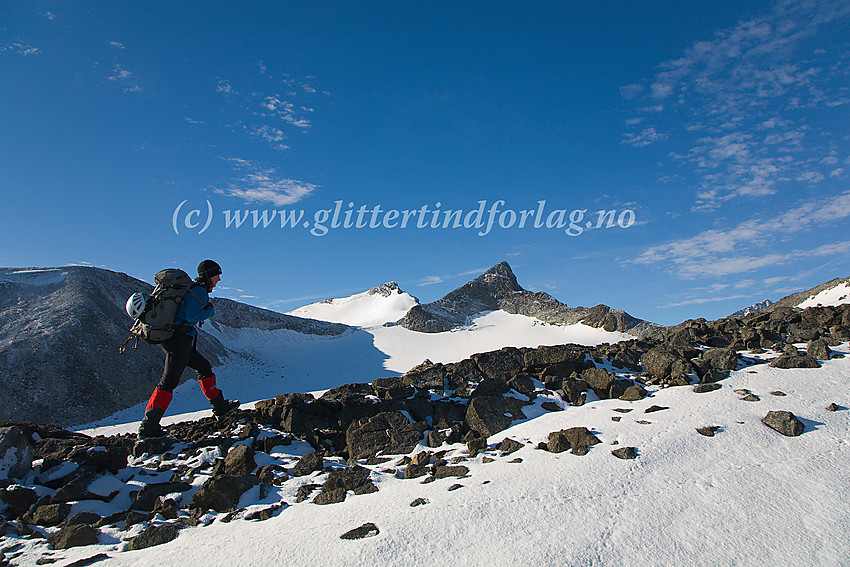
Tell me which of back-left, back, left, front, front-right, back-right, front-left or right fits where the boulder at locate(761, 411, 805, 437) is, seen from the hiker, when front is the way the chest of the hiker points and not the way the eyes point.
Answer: front-right

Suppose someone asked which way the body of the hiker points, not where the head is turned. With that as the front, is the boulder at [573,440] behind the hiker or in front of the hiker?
in front

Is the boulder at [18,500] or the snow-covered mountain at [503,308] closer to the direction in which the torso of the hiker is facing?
the snow-covered mountain

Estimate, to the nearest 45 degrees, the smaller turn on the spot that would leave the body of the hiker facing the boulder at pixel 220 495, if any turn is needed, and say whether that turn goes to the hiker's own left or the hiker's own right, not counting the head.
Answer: approximately 90° to the hiker's own right

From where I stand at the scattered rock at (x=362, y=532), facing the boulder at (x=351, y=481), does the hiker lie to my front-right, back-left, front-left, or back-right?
front-left

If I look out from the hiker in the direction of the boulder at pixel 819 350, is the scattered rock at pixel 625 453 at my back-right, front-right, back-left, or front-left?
front-right

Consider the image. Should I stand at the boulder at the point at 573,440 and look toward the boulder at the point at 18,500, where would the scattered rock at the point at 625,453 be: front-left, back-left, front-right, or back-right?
back-left

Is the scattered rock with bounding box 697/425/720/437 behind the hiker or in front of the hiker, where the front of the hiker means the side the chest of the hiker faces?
in front

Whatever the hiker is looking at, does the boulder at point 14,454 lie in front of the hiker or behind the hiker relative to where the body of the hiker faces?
behind

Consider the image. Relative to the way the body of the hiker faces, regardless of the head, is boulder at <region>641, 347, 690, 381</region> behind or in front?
in front

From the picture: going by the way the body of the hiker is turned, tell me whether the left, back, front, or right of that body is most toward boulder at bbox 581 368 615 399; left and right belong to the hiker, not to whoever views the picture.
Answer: front

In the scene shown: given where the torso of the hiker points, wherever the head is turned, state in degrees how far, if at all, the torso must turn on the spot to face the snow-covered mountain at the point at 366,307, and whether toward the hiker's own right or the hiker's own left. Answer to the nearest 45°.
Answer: approximately 45° to the hiker's own left

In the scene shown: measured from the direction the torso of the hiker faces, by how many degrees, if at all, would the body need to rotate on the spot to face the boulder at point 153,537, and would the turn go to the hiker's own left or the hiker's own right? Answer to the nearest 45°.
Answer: approximately 90° to the hiker's own right

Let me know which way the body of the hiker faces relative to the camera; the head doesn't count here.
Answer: to the viewer's right

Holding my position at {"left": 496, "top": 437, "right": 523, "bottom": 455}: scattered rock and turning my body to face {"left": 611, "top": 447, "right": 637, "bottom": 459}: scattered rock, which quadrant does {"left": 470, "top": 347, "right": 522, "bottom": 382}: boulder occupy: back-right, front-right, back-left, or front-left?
back-left

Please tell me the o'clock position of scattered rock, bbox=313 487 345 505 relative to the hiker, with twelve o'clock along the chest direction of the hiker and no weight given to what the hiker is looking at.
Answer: The scattered rock is roughly at 2 o'clock from the hiker.
